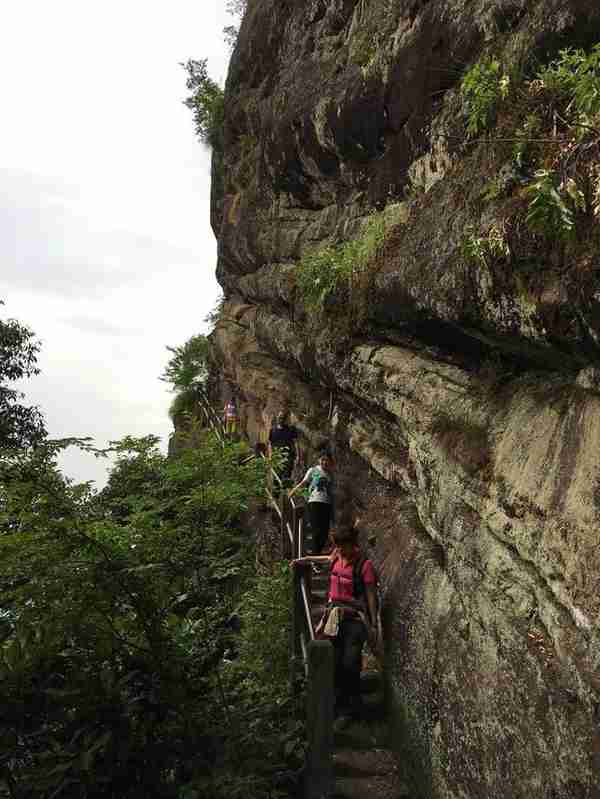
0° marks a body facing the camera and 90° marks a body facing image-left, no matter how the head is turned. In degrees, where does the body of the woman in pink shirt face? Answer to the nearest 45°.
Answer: approximately 45°

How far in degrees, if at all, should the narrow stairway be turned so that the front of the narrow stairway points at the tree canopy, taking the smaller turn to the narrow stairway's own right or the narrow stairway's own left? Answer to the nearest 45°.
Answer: approximately 45° to the narrow stairway's own right

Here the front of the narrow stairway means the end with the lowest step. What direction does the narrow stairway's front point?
toward the camera

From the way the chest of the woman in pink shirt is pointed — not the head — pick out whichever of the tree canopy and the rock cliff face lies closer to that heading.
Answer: the tree canopy
